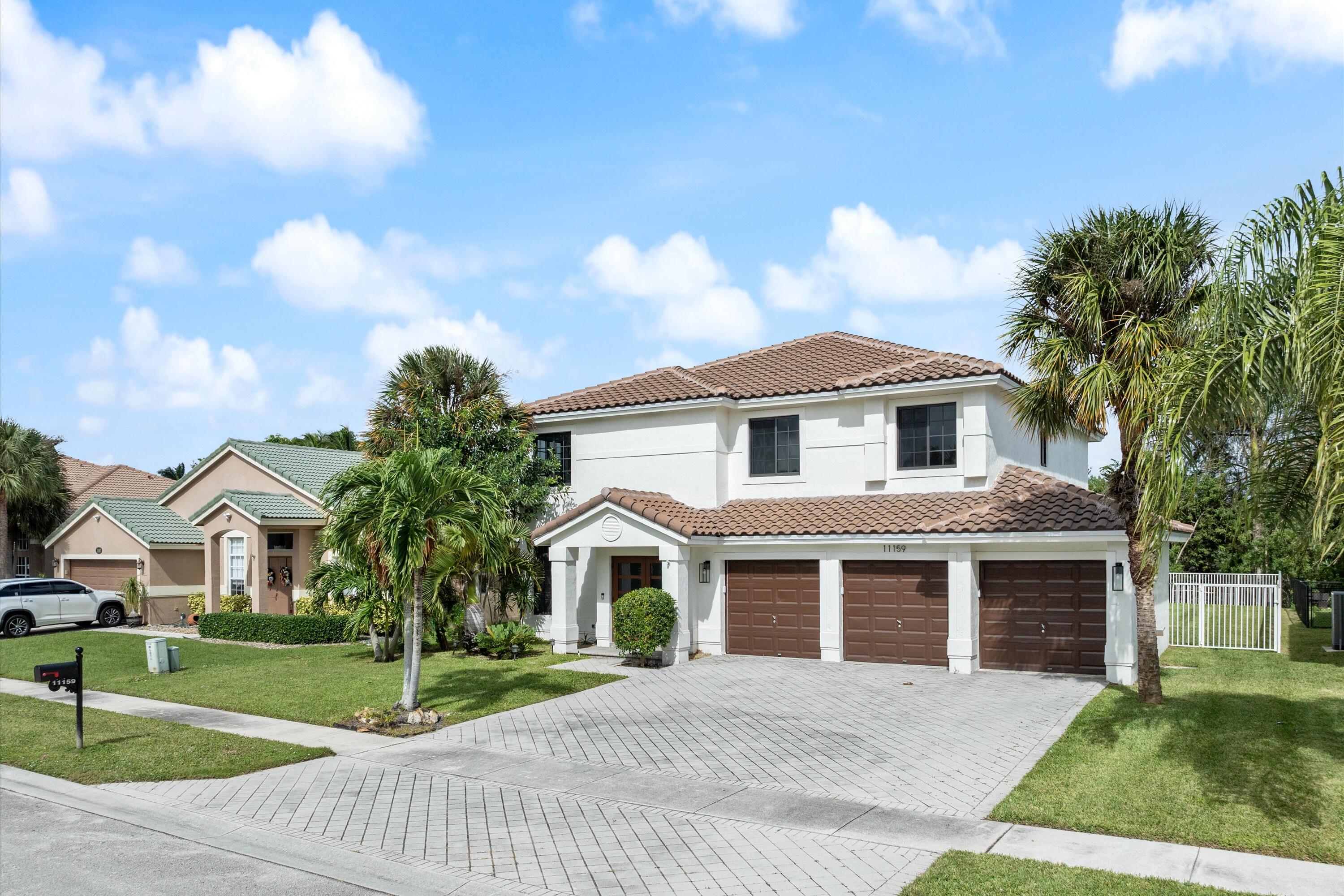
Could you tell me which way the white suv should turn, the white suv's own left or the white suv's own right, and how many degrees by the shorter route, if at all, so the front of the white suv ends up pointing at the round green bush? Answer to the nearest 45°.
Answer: approximately 45° to the white suv's own right

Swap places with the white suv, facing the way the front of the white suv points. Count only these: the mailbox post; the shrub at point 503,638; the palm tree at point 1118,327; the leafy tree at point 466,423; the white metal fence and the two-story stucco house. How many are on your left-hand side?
0

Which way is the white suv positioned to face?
to the viewer's right

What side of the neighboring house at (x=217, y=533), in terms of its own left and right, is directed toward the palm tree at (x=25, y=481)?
right

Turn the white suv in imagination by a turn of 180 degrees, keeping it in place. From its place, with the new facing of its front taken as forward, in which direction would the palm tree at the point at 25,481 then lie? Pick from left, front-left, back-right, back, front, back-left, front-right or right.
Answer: right

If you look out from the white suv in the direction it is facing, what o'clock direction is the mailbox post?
The mailbox post is roughly at 3 o'clock from the white suv.

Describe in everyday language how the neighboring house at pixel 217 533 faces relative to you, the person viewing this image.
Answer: facing the viewer and to the left of the viewer

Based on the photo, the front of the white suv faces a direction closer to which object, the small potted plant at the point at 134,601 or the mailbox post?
the small potted plant

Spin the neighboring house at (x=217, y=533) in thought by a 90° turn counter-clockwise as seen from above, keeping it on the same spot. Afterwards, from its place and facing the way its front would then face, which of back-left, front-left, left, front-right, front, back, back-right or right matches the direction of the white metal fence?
front

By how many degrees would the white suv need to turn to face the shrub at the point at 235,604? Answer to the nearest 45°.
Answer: approximately 45° to its right

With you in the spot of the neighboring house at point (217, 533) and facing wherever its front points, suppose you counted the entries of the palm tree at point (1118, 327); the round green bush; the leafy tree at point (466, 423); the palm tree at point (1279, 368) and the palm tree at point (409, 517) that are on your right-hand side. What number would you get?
0

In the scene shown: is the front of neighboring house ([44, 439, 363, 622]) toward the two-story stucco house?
no

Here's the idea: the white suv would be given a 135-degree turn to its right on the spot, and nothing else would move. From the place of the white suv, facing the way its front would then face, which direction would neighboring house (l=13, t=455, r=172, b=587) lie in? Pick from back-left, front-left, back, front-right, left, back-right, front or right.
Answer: back-right

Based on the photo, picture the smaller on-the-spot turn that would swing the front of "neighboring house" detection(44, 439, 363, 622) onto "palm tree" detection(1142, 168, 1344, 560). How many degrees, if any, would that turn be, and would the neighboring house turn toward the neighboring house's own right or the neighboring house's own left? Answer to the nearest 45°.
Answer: approximately 45° to the neighboring house's own left

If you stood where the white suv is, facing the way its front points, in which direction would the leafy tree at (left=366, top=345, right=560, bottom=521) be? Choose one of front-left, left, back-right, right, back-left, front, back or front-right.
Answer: front-right

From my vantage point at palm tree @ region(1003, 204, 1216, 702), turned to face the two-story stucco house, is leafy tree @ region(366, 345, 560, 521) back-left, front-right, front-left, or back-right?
front-left
